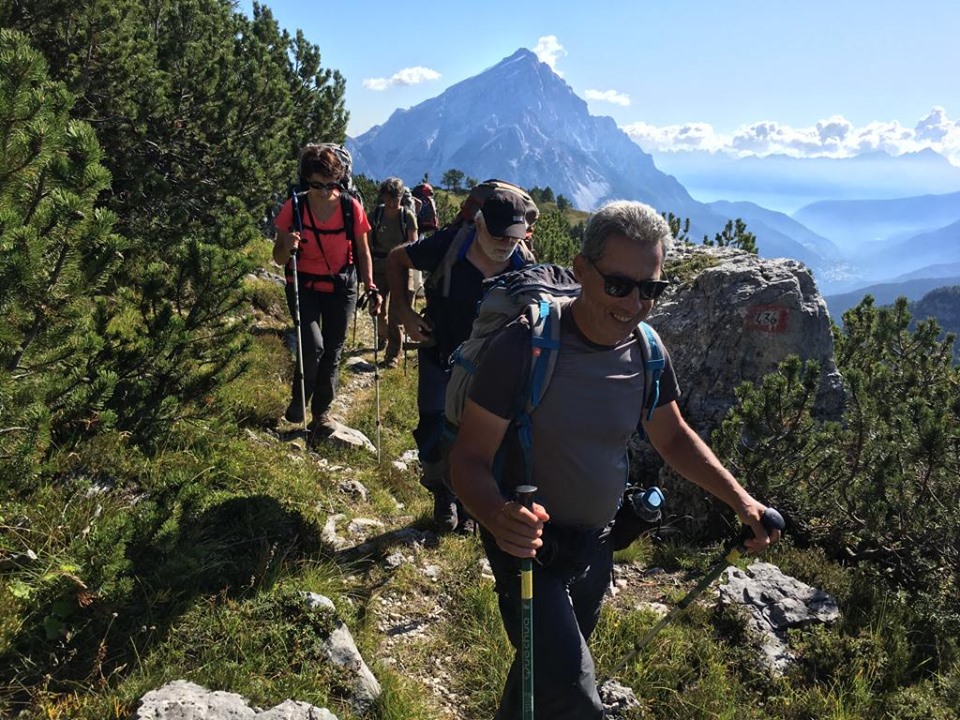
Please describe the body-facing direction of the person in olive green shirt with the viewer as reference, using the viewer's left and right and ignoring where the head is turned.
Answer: facing the viewer

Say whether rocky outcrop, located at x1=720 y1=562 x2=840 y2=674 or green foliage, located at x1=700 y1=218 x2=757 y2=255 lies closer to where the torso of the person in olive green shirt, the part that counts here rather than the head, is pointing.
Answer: the rocky outcrop

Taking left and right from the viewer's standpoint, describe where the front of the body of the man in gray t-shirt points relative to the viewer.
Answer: facing the viewer and to the right of the viewer

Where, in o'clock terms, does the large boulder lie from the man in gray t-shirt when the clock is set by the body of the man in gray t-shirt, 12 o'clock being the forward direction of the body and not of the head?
The large boulder is roughly at 8 o'clock from the man in gray t-shirt.

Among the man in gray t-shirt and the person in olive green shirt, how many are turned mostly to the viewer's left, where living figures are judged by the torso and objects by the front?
0

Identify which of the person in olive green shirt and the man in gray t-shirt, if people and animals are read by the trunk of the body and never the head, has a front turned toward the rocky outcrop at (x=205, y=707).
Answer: the person in olive green shirt

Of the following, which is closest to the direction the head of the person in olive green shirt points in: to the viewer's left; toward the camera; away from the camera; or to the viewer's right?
toward the camera

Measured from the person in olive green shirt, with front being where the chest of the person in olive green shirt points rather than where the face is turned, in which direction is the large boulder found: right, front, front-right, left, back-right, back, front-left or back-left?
front-left

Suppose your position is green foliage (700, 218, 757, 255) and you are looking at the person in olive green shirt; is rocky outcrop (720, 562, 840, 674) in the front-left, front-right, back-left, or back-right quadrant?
front-left

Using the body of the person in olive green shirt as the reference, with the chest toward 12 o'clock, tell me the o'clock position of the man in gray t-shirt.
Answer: The man in gray t-shirt is roughly at 12 o'clock from the person in olive green shirt.
